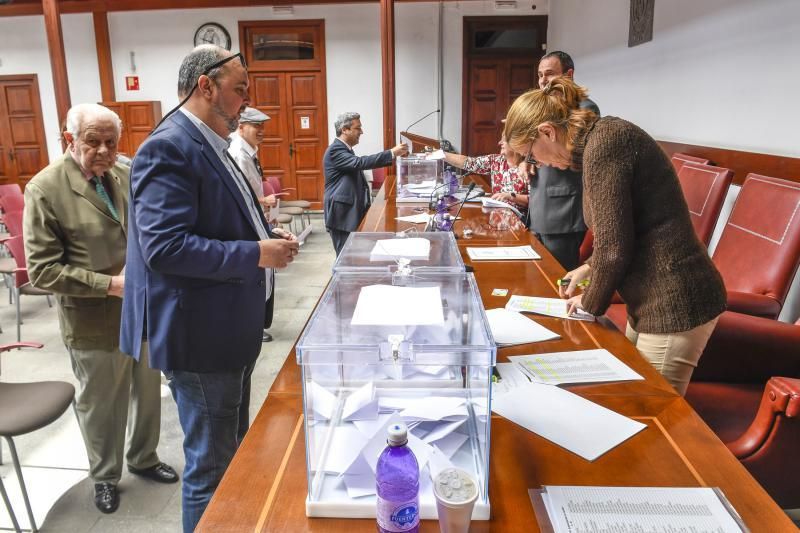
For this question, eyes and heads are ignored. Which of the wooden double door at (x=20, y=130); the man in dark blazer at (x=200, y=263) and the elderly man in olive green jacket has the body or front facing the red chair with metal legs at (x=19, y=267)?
the wooden double door

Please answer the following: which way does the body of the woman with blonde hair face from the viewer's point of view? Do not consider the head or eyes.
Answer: to the viewer's left

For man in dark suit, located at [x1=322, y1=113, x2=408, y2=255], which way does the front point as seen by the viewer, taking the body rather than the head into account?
to the viewer's right

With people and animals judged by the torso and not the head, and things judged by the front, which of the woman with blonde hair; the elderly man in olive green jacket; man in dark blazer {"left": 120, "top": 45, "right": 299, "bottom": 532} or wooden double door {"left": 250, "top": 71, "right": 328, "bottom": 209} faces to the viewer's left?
the woman with blonde hair

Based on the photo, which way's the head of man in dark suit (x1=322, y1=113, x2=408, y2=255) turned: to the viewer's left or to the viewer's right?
to the viewer's right

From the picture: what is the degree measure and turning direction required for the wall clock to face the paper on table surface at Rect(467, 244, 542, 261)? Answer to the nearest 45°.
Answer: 0° — it already faces it

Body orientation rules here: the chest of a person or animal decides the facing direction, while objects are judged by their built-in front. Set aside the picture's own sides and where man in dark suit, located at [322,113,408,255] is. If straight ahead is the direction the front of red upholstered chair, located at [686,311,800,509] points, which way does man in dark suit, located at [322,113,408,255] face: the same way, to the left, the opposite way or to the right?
the opposite way

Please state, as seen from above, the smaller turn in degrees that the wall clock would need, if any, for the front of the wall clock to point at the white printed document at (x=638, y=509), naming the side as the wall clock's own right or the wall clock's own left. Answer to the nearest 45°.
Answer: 0° — it already faces it

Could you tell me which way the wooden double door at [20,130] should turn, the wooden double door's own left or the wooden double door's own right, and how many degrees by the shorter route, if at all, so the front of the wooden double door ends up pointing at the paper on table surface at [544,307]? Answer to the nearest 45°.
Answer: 0° — it already faces it

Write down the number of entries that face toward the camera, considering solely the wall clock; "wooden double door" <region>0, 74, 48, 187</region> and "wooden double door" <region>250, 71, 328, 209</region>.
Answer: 3

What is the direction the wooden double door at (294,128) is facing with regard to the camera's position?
facing the viewer

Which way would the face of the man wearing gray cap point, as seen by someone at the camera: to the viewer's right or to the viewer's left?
to the viewer's right

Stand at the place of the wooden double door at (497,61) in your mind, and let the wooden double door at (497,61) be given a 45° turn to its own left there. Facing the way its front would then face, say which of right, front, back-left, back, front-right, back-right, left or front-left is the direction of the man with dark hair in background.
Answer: front-right

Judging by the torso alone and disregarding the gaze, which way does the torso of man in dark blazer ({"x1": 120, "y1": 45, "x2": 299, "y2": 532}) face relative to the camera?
to the viewer's right

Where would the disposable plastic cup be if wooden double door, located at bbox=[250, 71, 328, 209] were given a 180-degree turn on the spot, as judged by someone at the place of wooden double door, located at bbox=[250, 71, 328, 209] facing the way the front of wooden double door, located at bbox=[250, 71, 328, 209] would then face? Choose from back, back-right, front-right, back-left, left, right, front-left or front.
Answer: back

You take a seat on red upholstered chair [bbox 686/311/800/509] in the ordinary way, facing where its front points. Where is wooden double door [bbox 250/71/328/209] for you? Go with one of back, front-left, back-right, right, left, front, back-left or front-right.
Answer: right

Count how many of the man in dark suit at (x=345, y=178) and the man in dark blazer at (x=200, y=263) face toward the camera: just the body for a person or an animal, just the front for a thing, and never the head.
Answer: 0

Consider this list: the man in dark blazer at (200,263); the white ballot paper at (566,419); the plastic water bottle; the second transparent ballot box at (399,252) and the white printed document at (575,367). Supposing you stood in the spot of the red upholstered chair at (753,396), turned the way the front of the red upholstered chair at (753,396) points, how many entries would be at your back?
0

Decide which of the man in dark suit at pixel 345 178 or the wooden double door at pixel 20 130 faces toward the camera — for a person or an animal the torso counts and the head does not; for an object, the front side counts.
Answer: the wooden double door

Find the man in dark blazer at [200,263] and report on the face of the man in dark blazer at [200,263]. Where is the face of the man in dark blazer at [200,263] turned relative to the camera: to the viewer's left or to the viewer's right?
to the viewer's right

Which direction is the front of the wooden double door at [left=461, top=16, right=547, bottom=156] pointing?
toward the camera
